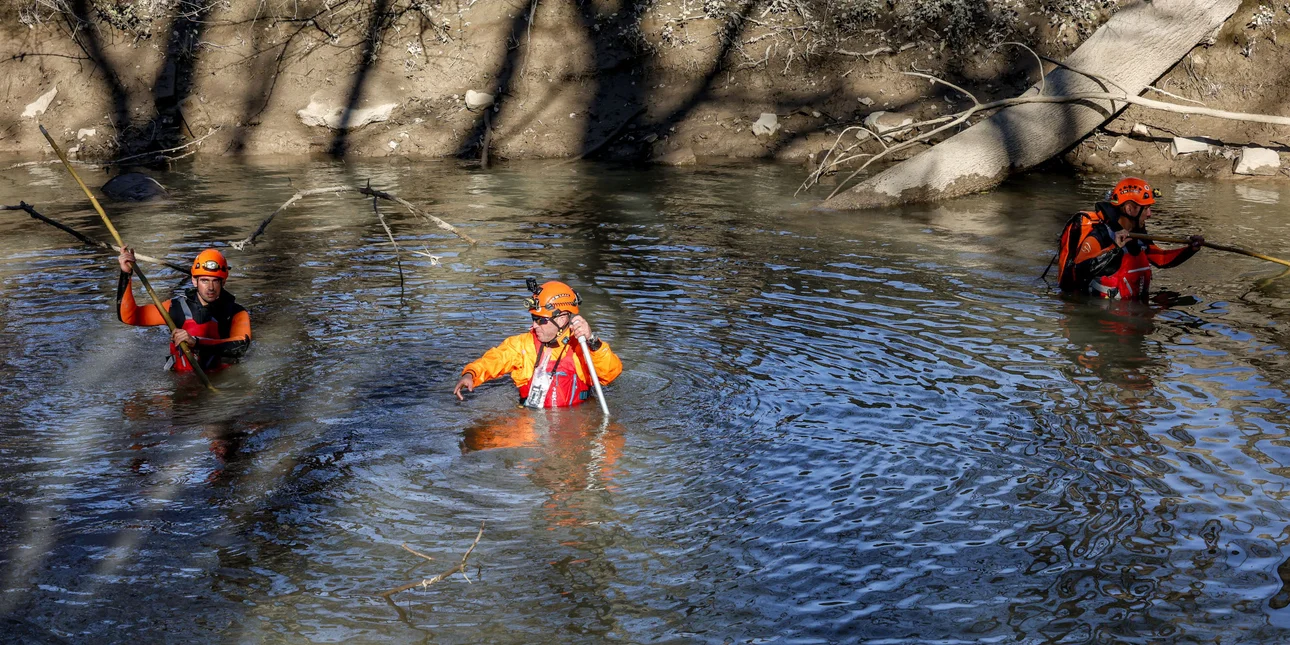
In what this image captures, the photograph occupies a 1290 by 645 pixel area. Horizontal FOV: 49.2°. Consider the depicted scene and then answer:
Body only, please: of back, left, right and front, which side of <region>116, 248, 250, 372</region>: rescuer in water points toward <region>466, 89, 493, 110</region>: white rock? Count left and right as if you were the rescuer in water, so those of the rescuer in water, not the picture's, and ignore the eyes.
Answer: back

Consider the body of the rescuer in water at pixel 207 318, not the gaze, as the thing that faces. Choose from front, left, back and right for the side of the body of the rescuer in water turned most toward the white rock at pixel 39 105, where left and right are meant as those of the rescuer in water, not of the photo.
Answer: back

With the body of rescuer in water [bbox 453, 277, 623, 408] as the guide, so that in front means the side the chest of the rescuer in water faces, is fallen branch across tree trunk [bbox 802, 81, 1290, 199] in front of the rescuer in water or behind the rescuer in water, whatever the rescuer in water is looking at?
behind

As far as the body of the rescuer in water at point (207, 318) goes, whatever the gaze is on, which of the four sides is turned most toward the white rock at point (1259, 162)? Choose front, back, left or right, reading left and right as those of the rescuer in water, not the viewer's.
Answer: left

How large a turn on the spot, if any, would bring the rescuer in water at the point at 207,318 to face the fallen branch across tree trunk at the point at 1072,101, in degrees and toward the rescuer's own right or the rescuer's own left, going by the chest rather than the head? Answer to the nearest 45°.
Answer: approximately 90° to the rescuer's own left

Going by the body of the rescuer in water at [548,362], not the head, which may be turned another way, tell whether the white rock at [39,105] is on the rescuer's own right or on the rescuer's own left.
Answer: on the rescuer's own right

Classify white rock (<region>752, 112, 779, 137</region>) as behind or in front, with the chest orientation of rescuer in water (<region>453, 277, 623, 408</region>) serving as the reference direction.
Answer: behind

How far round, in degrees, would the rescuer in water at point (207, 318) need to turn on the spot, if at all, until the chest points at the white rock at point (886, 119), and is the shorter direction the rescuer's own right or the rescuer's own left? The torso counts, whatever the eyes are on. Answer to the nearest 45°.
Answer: approximately 135° to the rescuer's own left

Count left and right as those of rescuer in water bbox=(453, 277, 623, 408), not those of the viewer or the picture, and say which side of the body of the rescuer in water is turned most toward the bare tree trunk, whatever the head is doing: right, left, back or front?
back

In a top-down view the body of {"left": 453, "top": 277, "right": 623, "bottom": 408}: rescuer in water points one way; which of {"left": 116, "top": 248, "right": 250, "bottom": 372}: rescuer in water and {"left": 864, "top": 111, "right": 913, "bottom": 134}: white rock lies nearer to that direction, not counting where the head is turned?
the rescuer in water

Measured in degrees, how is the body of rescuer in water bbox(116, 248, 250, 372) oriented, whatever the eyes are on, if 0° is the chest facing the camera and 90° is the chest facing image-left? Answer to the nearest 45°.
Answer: approximately 0°

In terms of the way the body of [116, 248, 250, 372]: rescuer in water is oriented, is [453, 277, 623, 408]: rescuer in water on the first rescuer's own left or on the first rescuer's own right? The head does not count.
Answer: on the first rescuer's own left
